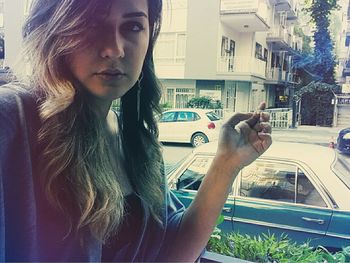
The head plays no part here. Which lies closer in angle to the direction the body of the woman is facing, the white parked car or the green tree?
the green tree

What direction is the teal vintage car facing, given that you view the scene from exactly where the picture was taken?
facing away from the viewer and to the left of the viewer

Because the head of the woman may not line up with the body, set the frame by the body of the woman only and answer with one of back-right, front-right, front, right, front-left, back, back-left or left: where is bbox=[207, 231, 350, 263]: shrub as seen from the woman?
left

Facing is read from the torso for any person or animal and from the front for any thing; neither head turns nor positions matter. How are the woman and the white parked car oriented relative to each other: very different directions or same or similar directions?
very different directions

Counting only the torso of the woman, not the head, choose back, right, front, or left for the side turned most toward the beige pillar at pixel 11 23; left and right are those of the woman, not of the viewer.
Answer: back

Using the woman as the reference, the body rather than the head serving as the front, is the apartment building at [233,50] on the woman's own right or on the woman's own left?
on the woman's own left

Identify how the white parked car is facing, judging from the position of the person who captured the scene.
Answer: facing away from the viewer and to the left of the viewer

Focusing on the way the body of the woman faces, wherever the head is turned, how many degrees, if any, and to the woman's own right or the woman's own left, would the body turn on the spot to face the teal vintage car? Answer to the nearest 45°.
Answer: approximately 90° to the woman's own left

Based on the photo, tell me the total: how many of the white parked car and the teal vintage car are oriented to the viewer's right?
0
